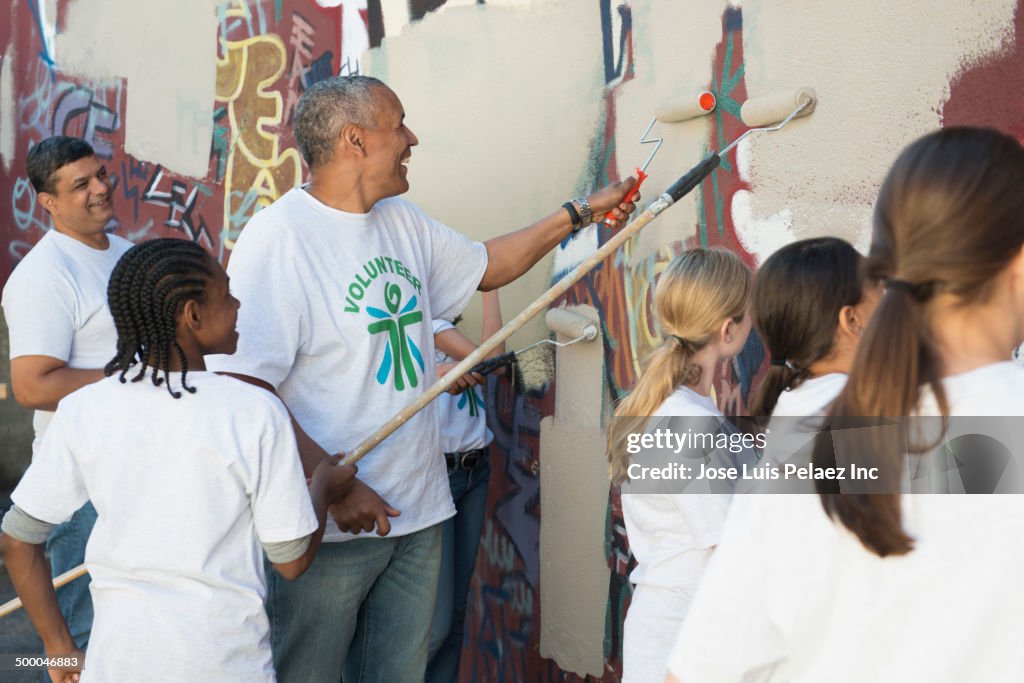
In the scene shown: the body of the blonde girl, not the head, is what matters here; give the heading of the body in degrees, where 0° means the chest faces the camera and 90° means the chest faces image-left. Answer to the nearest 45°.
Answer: approximately 225°

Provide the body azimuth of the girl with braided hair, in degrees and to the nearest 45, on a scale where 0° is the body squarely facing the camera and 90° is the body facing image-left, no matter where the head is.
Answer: approximately 180°

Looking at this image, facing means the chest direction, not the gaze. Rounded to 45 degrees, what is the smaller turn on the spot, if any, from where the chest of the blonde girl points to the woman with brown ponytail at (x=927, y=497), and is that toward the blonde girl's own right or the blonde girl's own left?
approximately 135° to the blonde girl's own right

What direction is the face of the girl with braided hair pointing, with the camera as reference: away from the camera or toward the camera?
away from the camera

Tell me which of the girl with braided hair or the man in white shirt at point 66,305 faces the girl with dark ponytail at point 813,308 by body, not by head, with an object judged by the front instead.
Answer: the man in white shirt

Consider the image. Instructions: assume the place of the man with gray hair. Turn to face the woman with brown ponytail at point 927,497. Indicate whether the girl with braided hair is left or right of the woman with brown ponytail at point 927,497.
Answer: right

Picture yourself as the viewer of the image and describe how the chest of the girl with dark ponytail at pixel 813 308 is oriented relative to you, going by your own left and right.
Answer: facing away from the viewer and to the right of the viewer

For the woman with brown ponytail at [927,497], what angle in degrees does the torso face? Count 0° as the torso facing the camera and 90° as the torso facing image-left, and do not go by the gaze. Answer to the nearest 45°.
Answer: approximately 225°

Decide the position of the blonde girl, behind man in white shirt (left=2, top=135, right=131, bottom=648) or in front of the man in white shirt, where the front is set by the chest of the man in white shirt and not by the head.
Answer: in front

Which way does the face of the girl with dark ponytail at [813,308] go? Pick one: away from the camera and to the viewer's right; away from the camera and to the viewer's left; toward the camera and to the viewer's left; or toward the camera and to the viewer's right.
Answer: away from the camera and to the viewer's right

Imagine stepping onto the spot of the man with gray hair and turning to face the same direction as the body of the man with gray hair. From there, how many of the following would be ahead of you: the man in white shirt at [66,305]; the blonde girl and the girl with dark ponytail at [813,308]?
2

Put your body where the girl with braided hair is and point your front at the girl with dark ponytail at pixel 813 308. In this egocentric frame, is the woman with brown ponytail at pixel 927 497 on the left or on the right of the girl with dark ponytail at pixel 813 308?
right

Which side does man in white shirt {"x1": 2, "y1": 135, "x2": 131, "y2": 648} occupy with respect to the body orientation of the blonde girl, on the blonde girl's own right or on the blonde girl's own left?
on the blonde girl's own left
